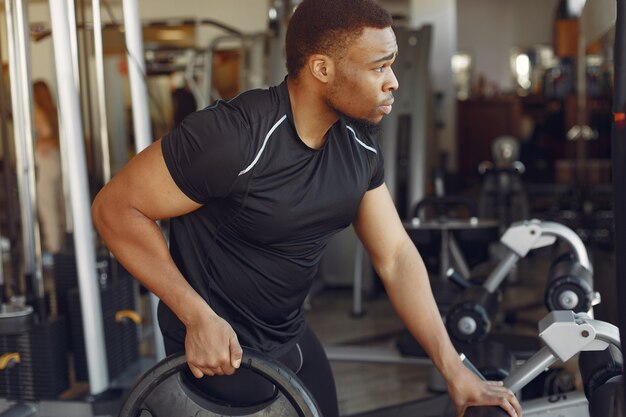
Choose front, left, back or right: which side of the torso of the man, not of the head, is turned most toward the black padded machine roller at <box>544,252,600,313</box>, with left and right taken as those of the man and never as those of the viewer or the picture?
left

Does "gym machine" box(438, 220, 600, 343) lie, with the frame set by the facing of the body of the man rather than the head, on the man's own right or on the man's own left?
on the man's own left

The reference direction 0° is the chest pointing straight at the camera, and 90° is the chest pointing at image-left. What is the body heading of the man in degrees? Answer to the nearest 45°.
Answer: approximately 315°

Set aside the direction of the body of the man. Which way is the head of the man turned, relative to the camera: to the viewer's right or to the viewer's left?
to the viewer's right
